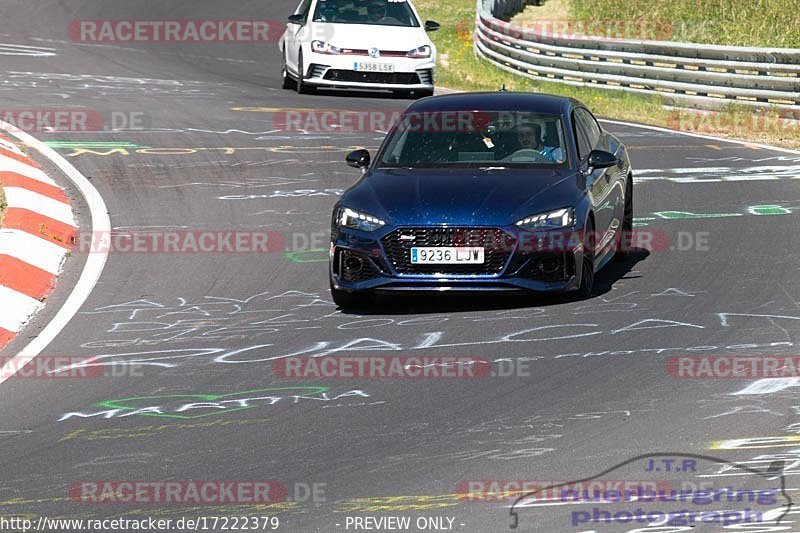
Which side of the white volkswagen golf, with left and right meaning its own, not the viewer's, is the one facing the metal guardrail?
left

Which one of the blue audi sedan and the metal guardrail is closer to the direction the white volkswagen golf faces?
the blue audi sedan

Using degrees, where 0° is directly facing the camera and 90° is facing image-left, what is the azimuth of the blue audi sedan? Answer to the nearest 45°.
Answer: approximately 0°

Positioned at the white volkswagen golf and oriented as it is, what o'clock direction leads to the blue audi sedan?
The blue audi sedan is roughly at 12 o'clock from the white volkswagen golf.

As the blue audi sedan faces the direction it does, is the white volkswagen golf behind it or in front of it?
behind

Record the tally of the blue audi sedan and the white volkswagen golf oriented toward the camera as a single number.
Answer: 2

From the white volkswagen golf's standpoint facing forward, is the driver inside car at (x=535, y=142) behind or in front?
in front

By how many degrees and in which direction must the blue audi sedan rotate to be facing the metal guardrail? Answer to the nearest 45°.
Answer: approximately 180°
